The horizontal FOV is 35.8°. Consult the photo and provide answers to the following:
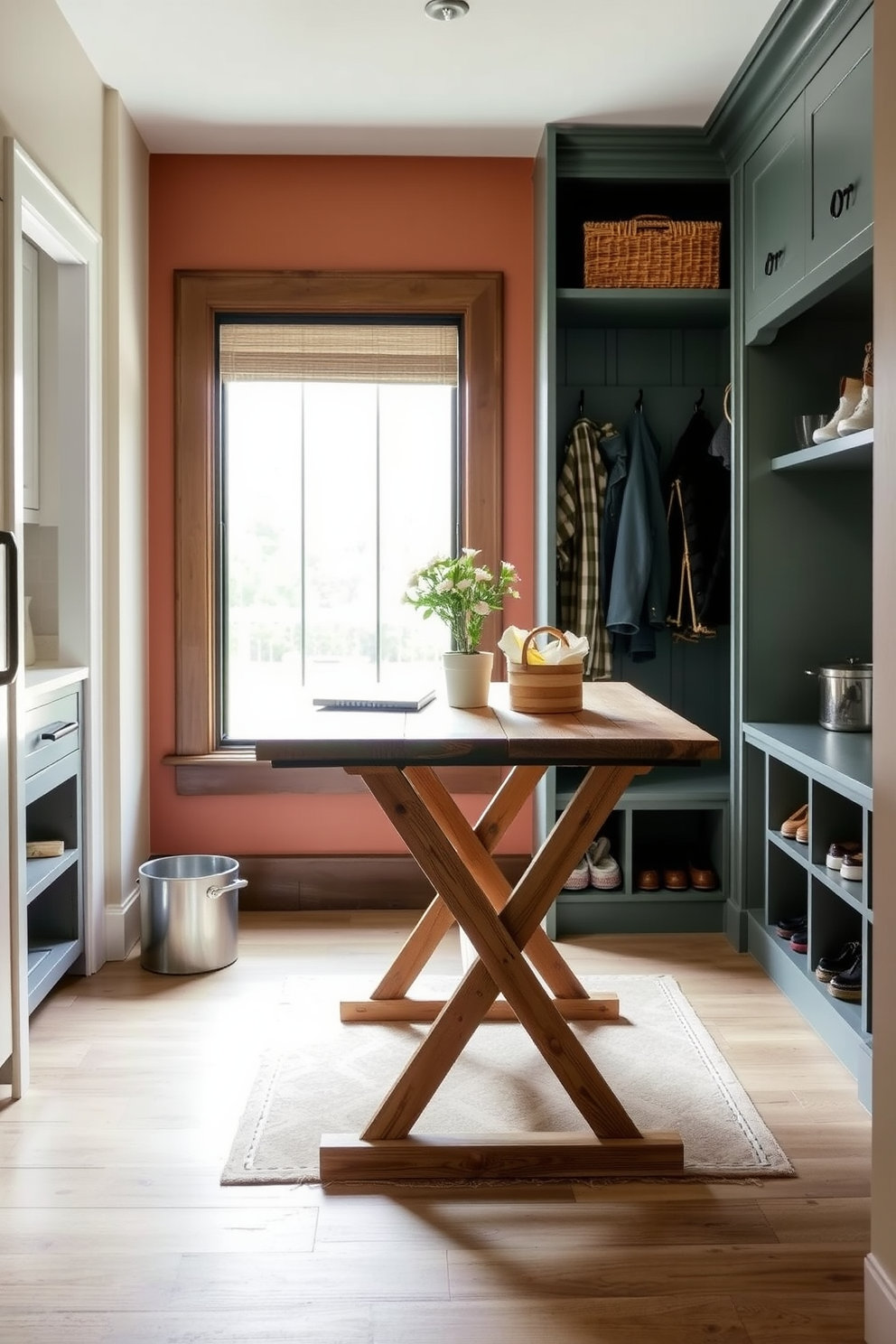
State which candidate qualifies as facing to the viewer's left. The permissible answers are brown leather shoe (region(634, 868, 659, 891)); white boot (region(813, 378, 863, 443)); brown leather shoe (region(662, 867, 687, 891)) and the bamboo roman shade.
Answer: the white boot

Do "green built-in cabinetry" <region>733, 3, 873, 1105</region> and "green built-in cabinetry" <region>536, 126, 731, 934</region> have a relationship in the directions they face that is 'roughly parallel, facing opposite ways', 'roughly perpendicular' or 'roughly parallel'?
roughly perpendicular

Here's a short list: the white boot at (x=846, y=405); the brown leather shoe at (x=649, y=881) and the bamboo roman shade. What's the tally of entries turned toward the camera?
2

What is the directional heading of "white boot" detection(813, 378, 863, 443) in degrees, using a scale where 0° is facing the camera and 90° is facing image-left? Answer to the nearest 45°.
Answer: approximately 90°

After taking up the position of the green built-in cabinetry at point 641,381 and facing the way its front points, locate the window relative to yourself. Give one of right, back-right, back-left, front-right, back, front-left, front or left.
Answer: right

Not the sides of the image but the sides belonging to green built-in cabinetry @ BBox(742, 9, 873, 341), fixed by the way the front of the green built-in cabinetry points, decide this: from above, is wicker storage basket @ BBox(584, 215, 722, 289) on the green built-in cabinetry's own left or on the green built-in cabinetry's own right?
on the green built-in cabinetry's own right

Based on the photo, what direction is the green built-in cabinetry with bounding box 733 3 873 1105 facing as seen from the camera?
to the viewer's left

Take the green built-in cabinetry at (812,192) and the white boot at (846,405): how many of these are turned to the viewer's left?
2
